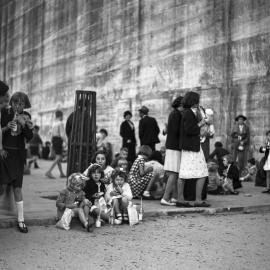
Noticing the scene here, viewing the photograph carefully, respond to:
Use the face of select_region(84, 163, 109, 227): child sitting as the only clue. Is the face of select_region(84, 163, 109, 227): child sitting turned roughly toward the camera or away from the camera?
toward the camera

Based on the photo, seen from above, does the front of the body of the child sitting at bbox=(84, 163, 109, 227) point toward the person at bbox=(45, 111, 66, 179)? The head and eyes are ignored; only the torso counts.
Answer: no

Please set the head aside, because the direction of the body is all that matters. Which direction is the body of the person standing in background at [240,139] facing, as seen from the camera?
toward the camera

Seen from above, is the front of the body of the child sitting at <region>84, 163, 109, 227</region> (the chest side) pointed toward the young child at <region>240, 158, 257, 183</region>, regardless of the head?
no

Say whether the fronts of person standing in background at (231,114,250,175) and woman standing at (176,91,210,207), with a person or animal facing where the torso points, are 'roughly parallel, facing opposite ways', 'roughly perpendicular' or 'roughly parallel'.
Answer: roughly perpendicular

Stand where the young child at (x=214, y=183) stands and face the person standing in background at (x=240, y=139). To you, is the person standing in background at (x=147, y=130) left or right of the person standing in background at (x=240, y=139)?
left

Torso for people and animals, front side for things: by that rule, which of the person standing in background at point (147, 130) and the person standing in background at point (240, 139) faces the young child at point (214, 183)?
the person standing in background at point (240, 139)

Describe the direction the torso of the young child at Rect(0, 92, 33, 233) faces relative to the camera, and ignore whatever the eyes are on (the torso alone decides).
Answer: toward the camera

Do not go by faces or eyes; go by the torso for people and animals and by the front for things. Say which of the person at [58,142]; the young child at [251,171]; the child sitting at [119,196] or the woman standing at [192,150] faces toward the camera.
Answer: the child sitting

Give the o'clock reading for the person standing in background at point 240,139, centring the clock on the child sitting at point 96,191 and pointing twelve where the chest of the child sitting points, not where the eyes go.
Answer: The person standing in background is roughly at 7 o'clock from the child sitting.

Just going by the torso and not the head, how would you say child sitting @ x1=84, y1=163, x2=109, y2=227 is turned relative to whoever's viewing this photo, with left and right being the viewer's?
facing the viewer

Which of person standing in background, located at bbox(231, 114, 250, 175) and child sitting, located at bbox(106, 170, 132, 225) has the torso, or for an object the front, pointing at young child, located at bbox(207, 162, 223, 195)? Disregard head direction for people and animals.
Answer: the person standing in background

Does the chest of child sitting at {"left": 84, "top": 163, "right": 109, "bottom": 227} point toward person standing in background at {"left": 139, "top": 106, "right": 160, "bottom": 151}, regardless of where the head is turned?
no

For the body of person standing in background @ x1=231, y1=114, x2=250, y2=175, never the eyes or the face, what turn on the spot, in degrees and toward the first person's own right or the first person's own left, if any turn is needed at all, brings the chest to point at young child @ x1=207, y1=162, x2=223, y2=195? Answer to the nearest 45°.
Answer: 0° — they already face them
